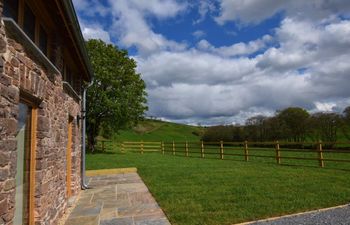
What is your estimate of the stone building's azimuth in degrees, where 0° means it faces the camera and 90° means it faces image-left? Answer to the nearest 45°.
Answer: approximately 270°

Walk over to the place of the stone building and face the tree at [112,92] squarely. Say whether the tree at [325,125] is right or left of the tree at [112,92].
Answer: right

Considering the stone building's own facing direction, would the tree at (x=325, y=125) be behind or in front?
in front

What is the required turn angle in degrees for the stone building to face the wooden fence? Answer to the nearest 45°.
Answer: approximately 45° to its left

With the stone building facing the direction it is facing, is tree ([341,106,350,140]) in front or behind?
in front

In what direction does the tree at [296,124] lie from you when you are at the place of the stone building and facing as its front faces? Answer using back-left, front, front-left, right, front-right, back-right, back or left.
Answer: front-left

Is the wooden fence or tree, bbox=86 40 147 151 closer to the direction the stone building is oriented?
the wooden fence

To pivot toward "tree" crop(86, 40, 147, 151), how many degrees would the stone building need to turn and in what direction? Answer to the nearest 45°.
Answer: approximately 90° to its left
